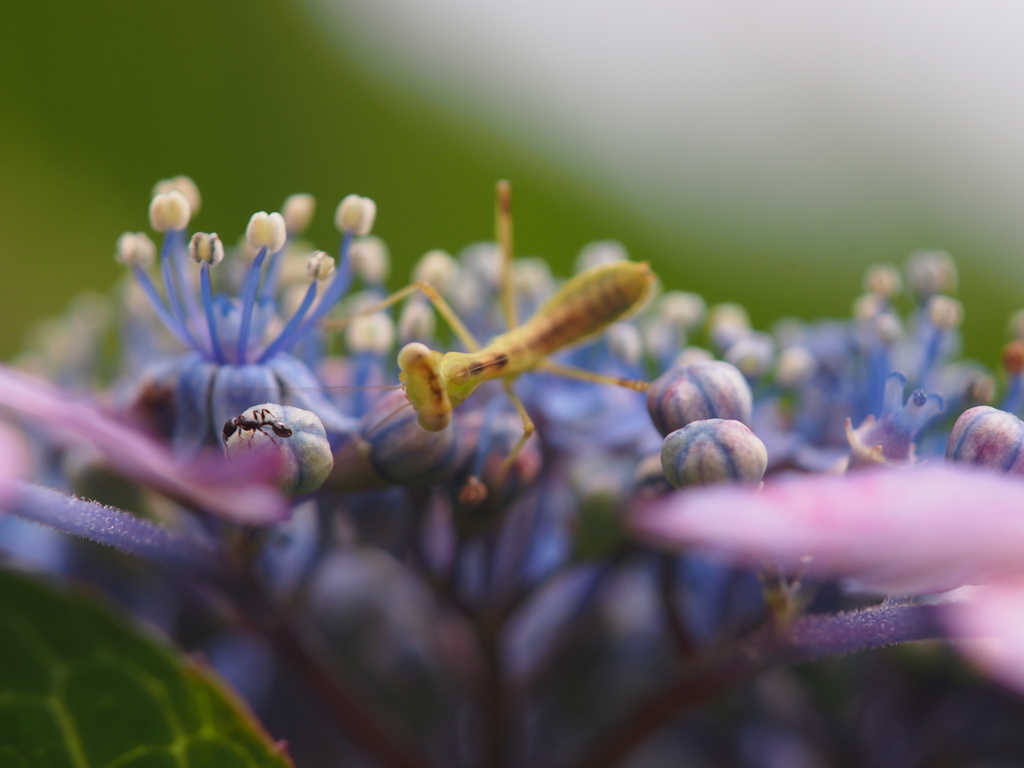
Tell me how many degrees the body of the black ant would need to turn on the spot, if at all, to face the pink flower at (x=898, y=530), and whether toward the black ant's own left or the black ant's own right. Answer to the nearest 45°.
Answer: approximately 135° to the black ant's own left

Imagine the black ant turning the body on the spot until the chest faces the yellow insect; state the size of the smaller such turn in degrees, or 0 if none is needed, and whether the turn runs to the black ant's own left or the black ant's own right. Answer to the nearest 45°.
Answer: approximately 135° to the black ant's own right

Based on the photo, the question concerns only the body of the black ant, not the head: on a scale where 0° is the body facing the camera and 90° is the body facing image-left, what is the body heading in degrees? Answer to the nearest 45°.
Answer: approximately 90°
